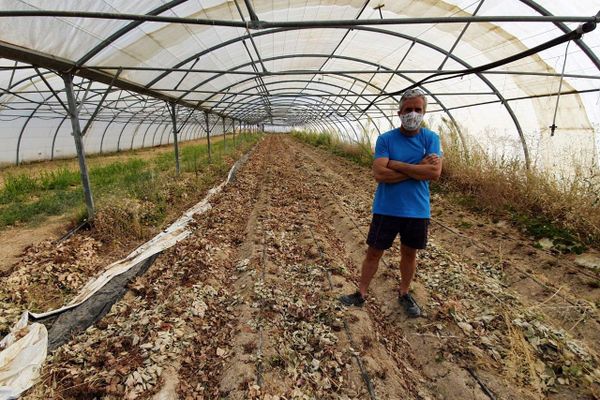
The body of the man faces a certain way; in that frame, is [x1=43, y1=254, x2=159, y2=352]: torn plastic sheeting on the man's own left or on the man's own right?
on the man's own right

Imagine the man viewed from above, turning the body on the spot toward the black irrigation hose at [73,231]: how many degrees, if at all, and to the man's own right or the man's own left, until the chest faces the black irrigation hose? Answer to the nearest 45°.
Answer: approximately 90° to the man's own right

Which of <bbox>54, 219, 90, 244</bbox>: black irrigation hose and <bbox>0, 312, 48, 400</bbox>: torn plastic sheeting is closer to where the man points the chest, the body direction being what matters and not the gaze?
the torn plastic sheeting

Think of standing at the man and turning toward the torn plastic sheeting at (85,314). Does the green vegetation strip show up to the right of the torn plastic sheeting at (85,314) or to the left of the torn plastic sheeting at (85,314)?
right

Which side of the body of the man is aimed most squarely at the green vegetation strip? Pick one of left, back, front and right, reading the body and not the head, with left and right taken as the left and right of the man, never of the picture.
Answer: right

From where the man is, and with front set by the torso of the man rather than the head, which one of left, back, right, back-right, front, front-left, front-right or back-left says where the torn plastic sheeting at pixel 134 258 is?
right

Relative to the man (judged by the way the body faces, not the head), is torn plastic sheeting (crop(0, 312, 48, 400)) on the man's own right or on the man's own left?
on the man's own right

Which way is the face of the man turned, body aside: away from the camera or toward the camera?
toward the camera

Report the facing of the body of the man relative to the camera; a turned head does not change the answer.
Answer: toward the camera
